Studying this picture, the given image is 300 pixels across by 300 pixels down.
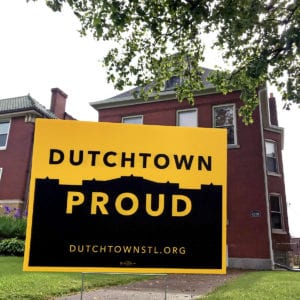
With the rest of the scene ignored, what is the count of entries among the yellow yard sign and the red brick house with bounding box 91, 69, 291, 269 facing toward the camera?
2

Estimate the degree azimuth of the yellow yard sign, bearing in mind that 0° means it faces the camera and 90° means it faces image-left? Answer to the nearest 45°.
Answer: approximately 0°

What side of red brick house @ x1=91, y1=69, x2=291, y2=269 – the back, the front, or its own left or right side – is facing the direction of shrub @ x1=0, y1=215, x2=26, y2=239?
right

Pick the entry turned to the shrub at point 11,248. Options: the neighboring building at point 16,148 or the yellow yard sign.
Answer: the neighboring building

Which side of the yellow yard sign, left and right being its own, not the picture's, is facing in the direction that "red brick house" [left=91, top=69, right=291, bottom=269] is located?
back

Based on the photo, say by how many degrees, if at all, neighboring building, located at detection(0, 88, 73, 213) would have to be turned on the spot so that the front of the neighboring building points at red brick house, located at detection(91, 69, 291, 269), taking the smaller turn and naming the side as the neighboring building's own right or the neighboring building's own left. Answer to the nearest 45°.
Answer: approximately 45° to the neighboring building's own left

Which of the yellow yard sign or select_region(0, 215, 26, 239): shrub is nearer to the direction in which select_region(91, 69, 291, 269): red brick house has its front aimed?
the yellow yard sign
